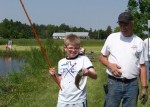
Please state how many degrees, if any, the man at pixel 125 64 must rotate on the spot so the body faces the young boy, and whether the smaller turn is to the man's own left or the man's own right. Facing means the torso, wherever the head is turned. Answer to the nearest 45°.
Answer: approximately 45° to the man's own right

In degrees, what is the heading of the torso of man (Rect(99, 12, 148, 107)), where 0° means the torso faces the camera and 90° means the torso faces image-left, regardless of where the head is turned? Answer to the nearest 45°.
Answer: approximately 0°

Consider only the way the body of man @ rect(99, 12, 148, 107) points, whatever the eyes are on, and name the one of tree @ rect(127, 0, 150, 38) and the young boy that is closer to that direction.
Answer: the young boy

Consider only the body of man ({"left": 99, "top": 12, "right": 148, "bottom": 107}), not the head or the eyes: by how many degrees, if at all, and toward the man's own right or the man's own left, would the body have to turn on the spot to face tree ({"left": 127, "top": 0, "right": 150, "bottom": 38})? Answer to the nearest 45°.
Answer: approximately 180°

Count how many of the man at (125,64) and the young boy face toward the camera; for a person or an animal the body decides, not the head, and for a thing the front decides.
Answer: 2

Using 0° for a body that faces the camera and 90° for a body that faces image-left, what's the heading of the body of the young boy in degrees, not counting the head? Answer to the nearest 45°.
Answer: approximately 0°

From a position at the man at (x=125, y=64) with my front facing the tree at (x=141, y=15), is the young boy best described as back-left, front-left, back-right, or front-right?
back-left

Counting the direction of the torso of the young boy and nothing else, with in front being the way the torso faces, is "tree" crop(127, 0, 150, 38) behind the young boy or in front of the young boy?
behind

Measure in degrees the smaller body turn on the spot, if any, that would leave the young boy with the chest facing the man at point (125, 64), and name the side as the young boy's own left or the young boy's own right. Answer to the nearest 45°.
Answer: approximately 135° to the young boy's own left
